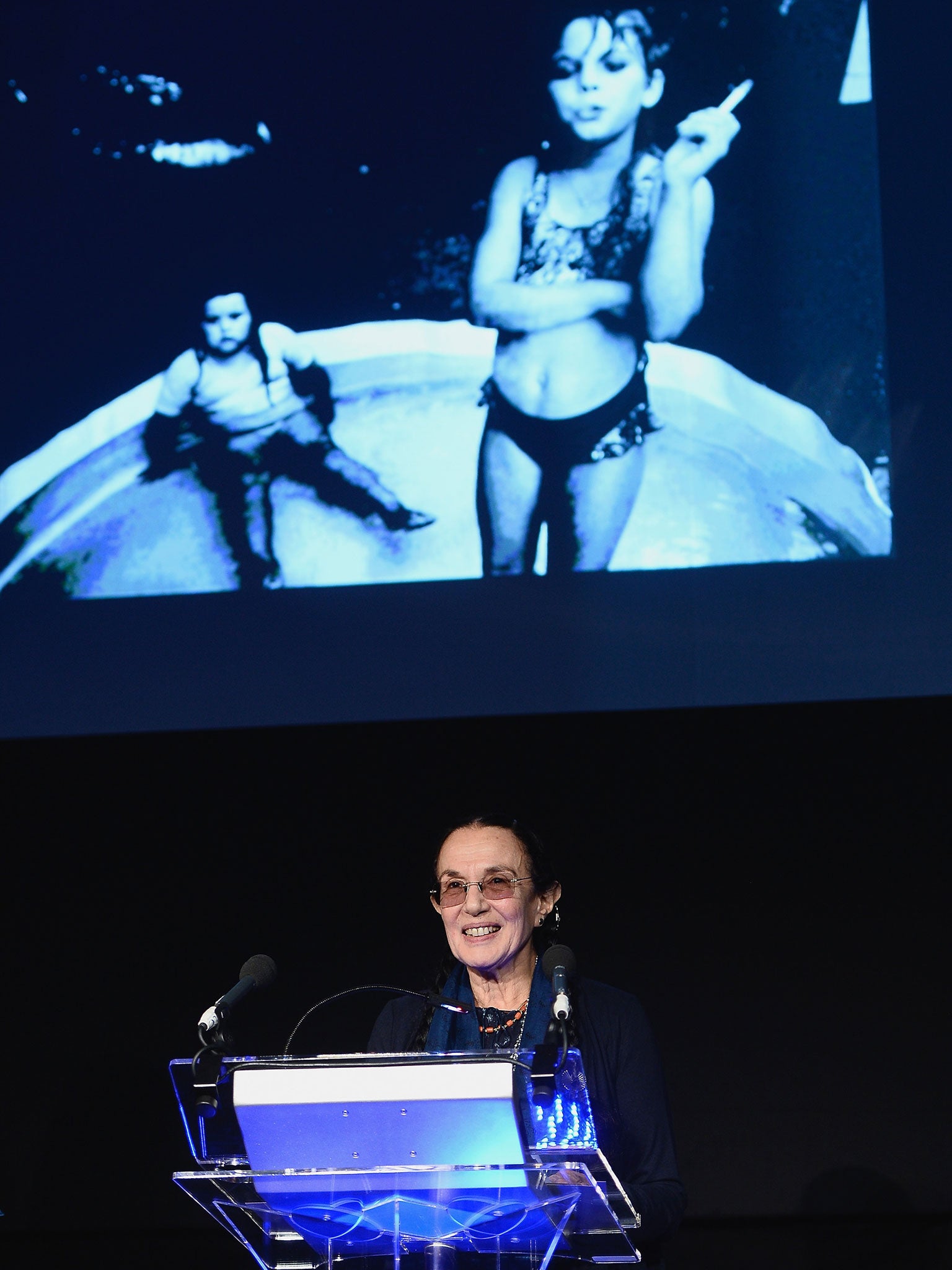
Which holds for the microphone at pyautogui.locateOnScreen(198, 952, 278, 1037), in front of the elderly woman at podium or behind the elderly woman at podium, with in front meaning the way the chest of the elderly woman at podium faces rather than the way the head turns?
in front

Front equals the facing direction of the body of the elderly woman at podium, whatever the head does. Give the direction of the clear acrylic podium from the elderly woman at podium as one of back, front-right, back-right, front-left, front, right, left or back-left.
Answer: front-left

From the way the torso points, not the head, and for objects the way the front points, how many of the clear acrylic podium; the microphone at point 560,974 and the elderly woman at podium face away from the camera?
1

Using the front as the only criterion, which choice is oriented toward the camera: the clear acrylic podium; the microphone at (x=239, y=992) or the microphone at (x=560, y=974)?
the clear acrylic podium

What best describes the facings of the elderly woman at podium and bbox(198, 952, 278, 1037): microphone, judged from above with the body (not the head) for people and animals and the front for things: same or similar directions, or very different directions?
very different directions

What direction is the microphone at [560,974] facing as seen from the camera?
away from the camera

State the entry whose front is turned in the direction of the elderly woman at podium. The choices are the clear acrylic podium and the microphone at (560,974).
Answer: the microphone

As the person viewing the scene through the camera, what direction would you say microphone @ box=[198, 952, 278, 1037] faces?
facing away from the viewer and to the right of the viewer

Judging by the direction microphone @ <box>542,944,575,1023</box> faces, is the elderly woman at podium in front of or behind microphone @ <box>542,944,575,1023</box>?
in front

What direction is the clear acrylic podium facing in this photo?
toward the camera

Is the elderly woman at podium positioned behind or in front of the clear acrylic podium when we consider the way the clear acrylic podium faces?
behind
